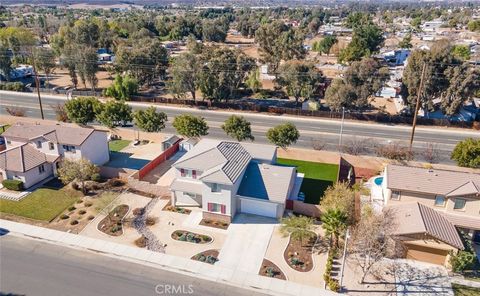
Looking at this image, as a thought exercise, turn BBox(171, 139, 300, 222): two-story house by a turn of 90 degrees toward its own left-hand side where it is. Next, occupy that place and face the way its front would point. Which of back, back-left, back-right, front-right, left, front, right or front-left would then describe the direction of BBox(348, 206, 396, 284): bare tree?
front-right

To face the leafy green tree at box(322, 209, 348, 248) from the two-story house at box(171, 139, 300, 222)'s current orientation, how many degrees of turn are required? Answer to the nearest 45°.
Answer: approximately 45° to its left

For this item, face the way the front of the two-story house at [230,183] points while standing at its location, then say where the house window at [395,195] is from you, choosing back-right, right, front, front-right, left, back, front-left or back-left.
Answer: left

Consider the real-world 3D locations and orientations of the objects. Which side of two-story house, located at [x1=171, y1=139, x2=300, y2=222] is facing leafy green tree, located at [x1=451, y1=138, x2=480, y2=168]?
left

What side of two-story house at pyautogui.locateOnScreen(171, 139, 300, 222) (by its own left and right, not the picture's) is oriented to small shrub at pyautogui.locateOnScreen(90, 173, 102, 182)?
right

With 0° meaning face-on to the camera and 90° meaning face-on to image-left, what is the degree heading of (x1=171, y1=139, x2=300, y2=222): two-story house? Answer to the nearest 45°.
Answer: approximately 0°

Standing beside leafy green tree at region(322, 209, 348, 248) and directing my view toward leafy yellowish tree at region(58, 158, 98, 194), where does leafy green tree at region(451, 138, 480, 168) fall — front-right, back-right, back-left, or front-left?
back-right

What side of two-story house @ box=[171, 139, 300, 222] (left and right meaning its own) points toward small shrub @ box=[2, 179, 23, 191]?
right

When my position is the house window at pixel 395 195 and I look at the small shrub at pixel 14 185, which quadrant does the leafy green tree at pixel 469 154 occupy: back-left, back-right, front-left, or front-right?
back-right

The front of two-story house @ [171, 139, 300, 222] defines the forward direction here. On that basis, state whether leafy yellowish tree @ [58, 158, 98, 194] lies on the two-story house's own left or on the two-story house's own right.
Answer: on the two-story house's own right

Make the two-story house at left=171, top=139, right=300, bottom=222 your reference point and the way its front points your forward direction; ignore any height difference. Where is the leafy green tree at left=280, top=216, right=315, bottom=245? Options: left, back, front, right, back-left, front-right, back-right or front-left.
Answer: front-left

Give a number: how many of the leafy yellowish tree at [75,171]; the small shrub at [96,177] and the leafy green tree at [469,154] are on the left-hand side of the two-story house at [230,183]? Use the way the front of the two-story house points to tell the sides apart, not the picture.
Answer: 1
